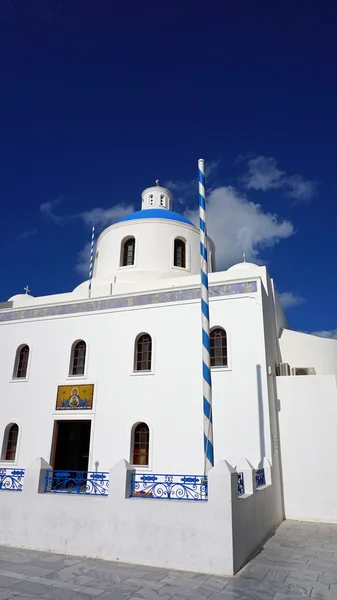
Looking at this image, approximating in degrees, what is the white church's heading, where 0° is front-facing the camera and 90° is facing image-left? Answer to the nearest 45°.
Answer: approximately 0°
